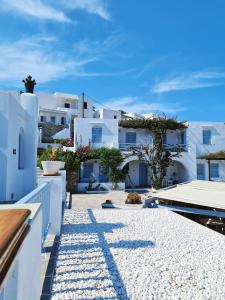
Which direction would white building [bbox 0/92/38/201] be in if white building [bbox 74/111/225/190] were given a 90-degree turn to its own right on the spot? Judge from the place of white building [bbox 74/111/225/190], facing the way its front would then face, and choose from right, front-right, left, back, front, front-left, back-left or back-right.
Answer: left

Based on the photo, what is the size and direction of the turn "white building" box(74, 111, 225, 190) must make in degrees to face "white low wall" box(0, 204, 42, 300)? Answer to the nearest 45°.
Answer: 0° — it already faces it

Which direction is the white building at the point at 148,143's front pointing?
toward the camera

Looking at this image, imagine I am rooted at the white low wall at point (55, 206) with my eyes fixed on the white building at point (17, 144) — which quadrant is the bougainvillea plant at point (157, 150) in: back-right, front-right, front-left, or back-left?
front-right

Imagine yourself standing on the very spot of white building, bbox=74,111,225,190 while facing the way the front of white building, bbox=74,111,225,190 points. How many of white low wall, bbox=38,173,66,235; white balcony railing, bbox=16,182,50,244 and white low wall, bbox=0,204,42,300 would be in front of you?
3

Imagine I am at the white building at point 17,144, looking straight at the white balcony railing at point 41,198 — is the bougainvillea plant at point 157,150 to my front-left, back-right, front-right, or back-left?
back-left

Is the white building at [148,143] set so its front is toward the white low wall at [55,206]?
yes

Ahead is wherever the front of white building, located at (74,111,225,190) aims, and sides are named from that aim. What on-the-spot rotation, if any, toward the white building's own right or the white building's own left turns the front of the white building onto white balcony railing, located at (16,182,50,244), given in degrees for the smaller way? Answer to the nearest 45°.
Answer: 0° — it already faces it
